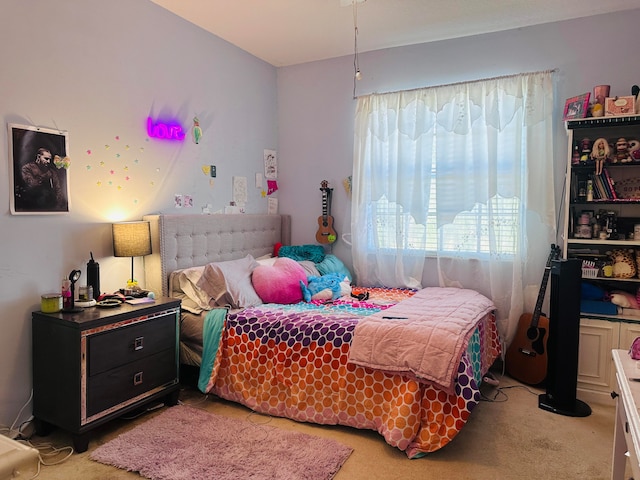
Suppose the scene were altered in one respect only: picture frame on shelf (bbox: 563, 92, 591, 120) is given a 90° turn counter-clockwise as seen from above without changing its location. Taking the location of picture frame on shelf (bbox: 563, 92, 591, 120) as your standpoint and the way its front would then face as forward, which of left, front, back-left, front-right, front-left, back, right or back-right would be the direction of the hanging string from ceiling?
back-right

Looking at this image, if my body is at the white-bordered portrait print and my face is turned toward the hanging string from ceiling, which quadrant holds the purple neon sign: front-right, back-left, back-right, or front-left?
front-left

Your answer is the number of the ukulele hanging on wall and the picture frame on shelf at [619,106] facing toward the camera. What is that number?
2

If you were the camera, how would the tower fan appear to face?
facing the viewer and to the left of the viewer

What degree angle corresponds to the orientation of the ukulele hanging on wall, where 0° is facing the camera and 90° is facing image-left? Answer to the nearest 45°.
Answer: approximately 0°

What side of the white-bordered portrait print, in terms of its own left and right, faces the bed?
front

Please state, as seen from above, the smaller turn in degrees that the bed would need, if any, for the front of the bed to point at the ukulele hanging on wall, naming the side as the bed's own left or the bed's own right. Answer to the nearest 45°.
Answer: approximately 135° to the bed's own left

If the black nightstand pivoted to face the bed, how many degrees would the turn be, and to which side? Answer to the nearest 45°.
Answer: approximately 45° to its left

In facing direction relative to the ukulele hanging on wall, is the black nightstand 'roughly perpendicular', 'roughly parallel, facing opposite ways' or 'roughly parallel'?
roughly perpendicular

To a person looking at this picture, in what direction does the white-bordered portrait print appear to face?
facing the viewer and to the right of the viewer
